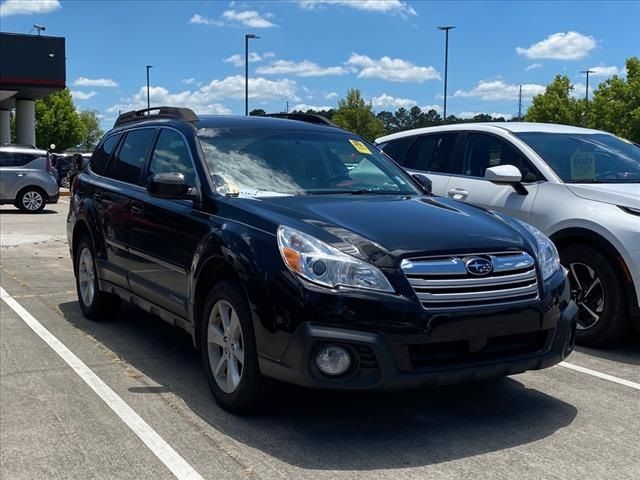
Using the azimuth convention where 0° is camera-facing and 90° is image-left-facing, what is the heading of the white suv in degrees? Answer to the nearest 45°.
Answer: approximately 315°

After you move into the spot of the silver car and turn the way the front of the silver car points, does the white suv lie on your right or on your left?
on your left

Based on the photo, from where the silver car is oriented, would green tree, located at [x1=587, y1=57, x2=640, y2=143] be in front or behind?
behind

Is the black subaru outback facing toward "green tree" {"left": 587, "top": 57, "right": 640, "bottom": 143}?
no

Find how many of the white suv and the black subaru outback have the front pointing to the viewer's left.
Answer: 0

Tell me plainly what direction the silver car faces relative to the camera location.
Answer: facing to the left of the viewer

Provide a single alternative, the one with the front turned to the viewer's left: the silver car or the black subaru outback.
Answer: the silver car

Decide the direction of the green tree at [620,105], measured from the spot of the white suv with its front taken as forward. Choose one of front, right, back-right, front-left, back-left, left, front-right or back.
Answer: back-left

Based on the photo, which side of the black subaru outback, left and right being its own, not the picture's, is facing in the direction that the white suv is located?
left

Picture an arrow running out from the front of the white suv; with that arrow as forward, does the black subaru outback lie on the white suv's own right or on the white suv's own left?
on the white suv's own right

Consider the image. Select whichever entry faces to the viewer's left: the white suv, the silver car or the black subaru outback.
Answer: the silver car

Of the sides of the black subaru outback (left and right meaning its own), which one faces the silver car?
back

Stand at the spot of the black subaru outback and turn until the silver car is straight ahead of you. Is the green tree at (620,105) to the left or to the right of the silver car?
right

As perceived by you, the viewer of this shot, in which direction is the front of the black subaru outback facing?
facing the viewer and to the right of the viewer

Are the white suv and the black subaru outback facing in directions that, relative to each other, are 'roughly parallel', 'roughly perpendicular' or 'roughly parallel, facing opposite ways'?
roughly parallel

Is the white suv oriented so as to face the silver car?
no
